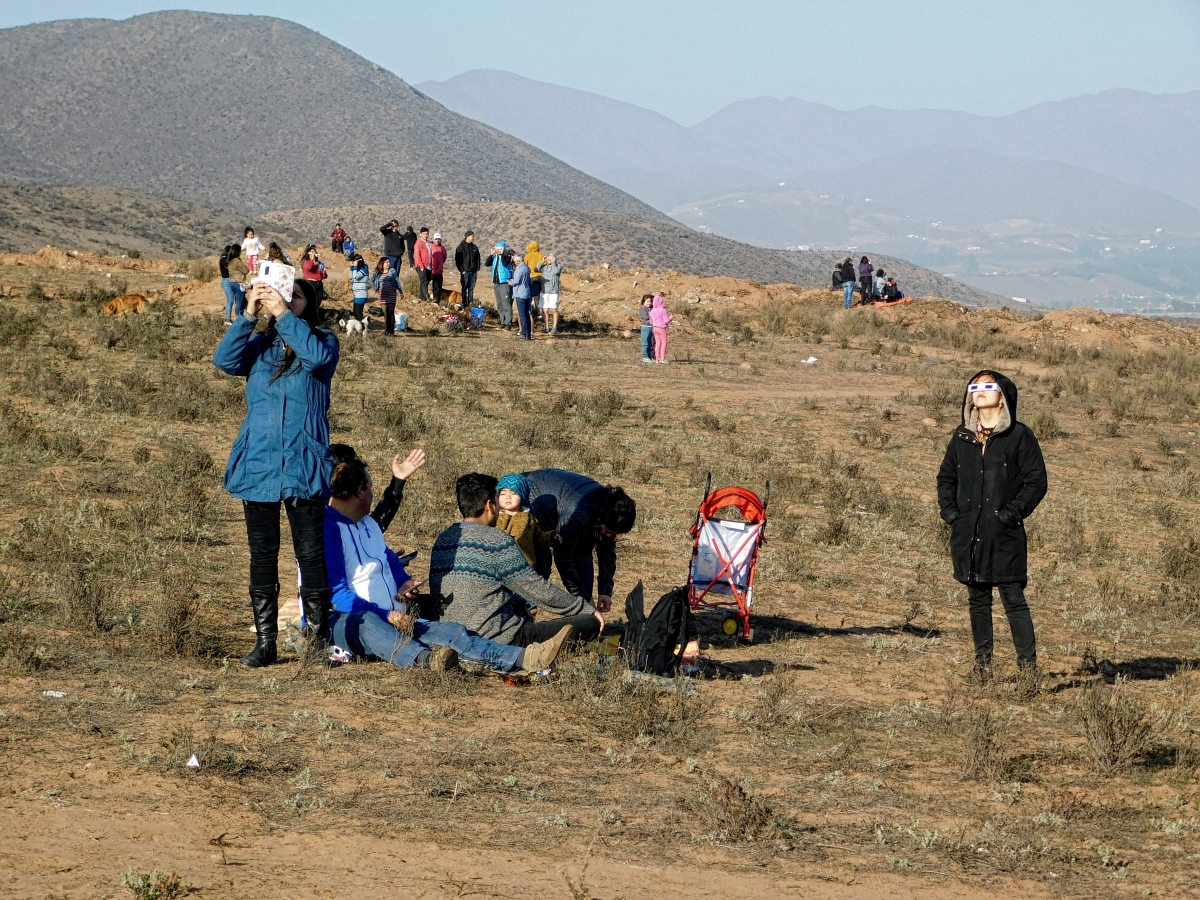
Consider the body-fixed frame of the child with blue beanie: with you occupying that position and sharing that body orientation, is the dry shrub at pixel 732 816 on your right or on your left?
on your left

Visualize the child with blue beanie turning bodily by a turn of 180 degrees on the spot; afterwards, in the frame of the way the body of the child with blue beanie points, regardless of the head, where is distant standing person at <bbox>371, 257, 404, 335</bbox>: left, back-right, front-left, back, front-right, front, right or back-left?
front-left

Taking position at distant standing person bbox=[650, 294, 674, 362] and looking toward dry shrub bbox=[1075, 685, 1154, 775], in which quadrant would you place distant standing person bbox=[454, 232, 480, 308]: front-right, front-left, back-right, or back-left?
back-right

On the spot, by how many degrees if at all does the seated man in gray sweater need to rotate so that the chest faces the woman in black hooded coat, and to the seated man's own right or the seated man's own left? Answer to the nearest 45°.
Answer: approximately 45° to the seated man's own right

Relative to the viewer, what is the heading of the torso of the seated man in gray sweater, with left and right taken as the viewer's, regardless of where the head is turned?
facing away from the viewer and to the right of the viewer

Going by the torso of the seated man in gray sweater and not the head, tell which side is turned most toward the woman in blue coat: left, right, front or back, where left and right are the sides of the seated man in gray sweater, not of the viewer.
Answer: back

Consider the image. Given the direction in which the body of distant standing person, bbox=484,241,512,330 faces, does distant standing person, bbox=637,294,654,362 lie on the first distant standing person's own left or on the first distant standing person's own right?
on the first distant standing person's own left

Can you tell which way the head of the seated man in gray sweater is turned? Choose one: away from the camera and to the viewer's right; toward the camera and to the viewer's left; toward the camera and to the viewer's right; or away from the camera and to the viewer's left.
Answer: away from the camera and to the viewer's right

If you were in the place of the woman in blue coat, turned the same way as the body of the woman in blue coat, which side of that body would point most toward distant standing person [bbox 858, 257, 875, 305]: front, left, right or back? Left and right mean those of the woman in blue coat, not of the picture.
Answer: back
